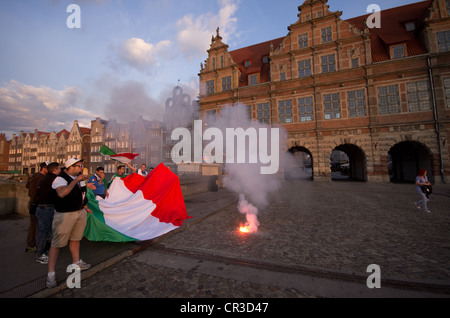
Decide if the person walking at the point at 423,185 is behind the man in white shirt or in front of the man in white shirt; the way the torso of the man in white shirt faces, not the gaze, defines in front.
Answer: in front

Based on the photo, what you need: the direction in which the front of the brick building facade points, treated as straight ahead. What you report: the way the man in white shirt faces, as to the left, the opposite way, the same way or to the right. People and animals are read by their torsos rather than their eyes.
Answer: the opposite way

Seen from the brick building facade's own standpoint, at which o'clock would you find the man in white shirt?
The man in white shirt is roughly at 11 o'clock from the brick building facade.

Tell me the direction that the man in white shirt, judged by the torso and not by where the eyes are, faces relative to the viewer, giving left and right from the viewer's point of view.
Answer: facing the viewer and to the right of the viewer

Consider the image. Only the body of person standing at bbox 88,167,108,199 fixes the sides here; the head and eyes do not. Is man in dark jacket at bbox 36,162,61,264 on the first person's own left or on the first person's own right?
on the first person's own right

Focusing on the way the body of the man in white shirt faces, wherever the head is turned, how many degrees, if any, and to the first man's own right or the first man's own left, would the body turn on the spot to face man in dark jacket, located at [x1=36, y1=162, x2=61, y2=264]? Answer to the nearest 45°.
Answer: approximately 135° to the first man's own left

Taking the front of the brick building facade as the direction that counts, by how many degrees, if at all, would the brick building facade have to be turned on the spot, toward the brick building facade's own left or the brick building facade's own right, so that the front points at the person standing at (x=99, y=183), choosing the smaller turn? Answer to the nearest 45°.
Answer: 0° — it already faces them

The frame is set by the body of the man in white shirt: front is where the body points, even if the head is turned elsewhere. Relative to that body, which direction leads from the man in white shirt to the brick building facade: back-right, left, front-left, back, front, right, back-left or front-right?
front-left

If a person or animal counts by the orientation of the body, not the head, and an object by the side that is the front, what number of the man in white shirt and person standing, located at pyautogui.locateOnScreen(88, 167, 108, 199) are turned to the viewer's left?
0

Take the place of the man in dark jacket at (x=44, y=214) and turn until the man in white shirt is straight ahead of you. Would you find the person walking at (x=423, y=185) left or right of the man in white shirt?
left
